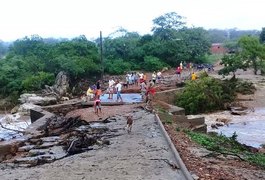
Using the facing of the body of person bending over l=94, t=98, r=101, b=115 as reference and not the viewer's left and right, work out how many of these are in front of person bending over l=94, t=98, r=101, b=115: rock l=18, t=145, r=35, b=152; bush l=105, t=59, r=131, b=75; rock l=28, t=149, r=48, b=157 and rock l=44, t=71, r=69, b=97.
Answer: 2

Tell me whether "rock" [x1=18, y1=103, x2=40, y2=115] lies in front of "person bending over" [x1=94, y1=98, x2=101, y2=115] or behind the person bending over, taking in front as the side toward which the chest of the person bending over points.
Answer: in front
